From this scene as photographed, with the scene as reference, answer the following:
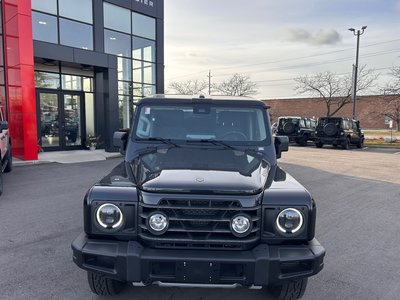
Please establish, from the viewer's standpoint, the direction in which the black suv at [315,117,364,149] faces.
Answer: facing away from the viewer and to the right of the viewer

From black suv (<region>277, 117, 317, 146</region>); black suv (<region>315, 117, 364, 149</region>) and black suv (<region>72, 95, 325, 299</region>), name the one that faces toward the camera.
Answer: black suv (<region>72, 95, 325, 299</region>)

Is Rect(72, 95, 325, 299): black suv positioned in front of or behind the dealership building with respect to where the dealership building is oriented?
in front

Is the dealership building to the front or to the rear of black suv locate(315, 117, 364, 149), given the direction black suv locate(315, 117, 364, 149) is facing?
to the rear

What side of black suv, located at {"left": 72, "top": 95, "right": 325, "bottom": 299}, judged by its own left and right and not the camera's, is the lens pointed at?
front

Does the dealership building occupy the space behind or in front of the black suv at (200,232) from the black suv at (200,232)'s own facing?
behind

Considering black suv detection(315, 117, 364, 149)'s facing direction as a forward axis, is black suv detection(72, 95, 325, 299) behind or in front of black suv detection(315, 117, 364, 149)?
behind

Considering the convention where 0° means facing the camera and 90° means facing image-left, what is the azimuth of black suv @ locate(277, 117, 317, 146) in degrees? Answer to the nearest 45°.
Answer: approximately 225°

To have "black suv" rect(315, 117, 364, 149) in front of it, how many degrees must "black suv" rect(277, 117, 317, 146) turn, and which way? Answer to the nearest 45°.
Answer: approximately 90° to its right

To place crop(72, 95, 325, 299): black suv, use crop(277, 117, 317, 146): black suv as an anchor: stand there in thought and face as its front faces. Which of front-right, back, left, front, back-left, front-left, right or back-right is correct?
back-right

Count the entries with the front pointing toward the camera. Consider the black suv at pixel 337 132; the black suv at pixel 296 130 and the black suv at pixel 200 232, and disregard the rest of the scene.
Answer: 1

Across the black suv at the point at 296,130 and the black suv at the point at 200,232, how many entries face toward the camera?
1

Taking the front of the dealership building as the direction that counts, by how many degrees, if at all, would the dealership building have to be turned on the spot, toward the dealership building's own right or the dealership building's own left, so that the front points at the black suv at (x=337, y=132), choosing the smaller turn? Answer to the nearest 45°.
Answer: approximately 45° to the dealership building's own left

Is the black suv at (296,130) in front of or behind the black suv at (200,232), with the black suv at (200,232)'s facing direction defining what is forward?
behind

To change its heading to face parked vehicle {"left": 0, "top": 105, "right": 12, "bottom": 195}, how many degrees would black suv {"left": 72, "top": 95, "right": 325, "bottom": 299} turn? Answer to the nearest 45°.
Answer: approximately 135° to its right

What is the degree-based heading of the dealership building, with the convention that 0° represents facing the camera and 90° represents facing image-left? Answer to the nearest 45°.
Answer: approximately 315°
